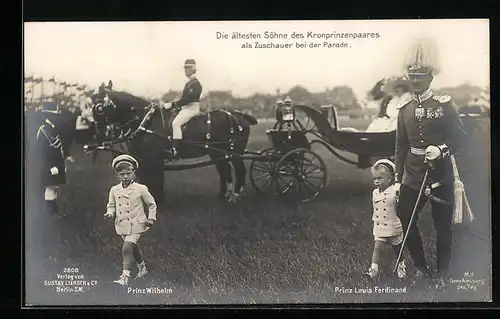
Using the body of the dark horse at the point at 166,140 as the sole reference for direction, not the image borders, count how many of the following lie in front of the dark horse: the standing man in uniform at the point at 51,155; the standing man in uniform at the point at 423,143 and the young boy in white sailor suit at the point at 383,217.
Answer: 1

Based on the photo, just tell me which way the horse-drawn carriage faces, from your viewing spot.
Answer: facing to the left of the viewer

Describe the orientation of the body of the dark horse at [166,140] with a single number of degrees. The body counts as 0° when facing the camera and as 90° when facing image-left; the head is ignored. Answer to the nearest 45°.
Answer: approximately 90°
